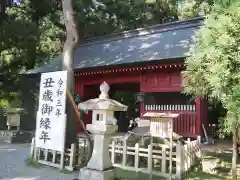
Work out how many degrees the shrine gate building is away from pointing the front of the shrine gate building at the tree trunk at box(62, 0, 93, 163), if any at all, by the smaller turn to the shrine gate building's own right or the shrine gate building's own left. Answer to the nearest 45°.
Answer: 0° — it already faces it

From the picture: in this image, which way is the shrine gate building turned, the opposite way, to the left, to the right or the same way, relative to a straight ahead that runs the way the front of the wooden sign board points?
the same way

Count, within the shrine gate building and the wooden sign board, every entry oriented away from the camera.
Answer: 0

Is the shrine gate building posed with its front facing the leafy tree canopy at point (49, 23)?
no

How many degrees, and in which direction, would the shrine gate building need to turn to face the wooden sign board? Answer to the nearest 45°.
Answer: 0° — it already faces it

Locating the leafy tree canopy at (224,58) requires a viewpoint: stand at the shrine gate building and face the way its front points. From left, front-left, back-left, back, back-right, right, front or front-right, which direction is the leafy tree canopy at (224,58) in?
front-left

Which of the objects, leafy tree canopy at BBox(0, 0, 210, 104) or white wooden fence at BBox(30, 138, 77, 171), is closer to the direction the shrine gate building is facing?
the white wooden fence

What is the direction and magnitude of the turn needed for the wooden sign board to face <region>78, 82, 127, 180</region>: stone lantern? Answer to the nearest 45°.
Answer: approximately 90° to its left

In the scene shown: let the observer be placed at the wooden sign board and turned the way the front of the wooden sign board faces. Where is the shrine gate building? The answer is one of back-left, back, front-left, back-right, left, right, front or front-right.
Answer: back

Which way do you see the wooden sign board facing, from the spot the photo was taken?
facing the viewer and to the left of the viewer
